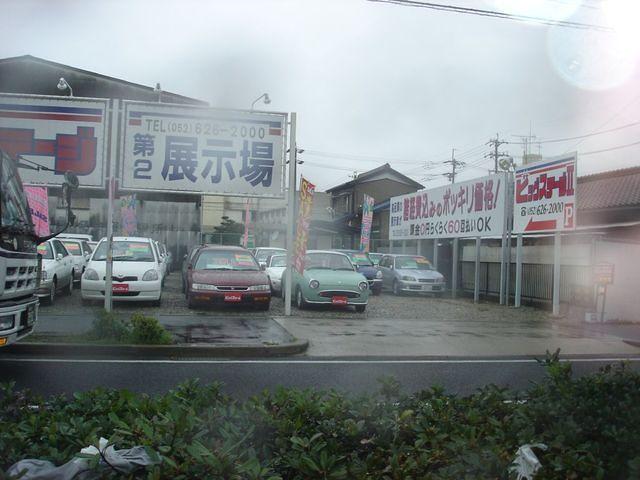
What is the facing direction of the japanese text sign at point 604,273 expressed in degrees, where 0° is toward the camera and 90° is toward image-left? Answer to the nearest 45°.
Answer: approximately 0°

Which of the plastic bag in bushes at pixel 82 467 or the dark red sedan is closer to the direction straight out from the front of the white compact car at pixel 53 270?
the plastic bag in bushes

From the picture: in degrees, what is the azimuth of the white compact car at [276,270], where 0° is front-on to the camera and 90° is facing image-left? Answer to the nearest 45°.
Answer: approximately 0°

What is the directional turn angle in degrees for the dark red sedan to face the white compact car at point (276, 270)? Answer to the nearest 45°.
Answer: approximately 180°

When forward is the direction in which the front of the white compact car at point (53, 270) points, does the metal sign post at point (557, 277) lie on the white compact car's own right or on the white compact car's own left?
on the white compact car's own left

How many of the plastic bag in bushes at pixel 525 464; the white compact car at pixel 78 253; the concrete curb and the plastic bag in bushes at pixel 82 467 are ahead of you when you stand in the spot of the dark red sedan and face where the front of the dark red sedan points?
3
